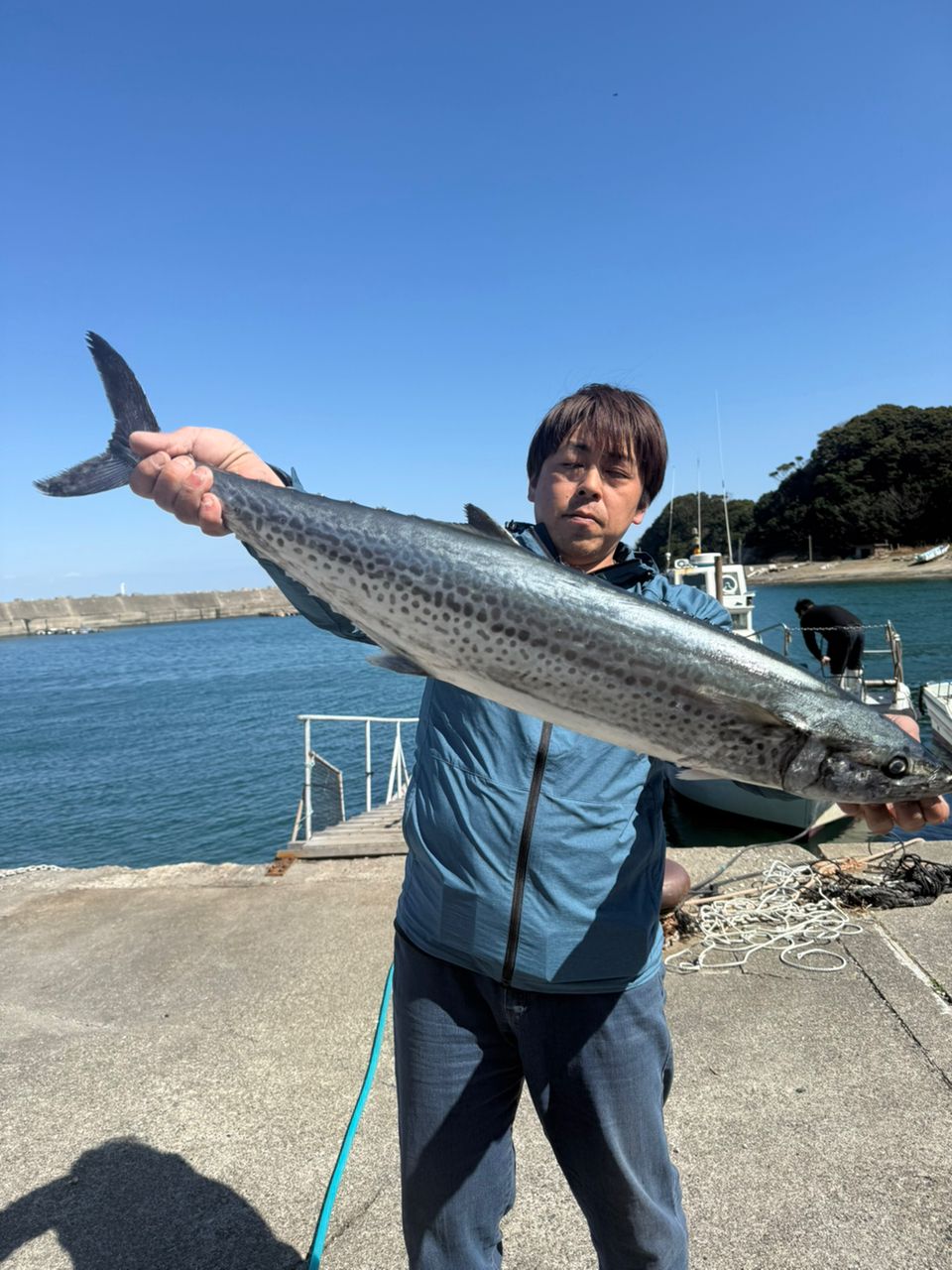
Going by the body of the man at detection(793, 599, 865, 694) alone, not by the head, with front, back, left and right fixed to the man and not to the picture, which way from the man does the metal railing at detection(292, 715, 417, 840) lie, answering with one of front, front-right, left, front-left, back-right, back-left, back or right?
front-left

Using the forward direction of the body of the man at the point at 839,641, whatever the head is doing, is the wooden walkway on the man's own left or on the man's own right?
on the man's own left

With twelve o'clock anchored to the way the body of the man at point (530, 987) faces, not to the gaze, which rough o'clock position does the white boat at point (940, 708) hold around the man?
The white boat is roughly at 7 o'clock from the man.

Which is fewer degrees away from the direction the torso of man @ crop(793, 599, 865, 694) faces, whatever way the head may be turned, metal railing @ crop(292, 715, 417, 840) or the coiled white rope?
the metal railing

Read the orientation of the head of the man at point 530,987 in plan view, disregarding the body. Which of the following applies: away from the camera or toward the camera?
toward the camera

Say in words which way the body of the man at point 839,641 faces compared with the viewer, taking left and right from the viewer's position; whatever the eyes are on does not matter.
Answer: facing to the left of the viewer

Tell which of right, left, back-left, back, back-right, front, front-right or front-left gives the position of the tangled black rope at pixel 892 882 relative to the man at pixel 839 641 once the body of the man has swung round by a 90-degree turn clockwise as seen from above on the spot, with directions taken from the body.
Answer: back

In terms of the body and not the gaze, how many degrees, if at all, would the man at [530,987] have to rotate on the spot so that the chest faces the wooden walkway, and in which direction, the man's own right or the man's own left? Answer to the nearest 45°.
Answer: approximately 180°

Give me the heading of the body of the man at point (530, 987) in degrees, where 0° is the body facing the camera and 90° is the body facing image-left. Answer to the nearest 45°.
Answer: approximately 0°

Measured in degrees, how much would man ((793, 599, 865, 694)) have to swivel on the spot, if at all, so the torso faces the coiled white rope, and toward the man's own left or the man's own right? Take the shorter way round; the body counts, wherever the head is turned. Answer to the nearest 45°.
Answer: approximately 90° to the man's own left

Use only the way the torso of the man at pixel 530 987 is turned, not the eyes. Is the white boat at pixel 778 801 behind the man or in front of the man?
behind

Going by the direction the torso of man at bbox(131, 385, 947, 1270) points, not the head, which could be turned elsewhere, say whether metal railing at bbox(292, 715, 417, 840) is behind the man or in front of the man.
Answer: behind

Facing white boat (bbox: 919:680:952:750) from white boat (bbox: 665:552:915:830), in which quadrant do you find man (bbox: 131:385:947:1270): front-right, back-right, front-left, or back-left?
back-right

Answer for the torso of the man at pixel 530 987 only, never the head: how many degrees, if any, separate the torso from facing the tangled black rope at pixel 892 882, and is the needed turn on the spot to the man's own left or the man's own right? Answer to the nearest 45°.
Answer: approximately 135° to the man's own left
